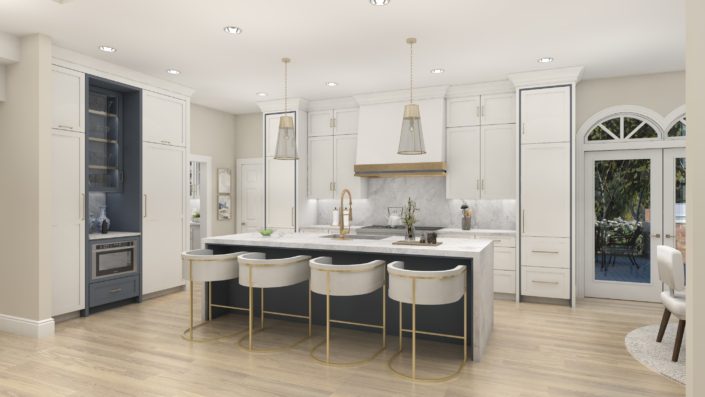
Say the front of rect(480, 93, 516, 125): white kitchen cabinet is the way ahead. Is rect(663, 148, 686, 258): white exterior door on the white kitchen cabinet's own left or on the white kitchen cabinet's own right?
on the white kitchen cabinet's own left

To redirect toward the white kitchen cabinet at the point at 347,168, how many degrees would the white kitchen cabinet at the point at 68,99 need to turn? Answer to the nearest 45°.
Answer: approximately 45° to its left

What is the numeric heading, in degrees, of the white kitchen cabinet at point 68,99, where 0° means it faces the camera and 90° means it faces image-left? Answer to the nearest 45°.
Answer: approximately 315°

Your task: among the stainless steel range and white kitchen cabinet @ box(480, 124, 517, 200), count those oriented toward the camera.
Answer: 2

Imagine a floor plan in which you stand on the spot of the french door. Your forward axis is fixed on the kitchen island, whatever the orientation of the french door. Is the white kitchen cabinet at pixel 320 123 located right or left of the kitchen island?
right

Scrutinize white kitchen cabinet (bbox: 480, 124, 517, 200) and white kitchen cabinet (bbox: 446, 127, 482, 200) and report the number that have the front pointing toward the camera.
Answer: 2

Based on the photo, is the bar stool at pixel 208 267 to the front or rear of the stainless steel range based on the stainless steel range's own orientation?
to the front

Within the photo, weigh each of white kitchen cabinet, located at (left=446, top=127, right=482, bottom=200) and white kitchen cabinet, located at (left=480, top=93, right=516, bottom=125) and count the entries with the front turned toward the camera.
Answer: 2

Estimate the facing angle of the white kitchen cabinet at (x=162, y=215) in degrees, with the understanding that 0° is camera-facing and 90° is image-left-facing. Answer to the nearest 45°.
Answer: approximately 315°

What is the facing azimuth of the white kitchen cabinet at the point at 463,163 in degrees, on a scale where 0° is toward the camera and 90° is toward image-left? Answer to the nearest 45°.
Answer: approximately 0°

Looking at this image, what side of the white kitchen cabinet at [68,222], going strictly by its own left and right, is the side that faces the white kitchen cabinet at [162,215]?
left

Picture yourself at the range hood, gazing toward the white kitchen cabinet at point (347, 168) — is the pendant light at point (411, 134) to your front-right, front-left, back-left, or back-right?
back-left
